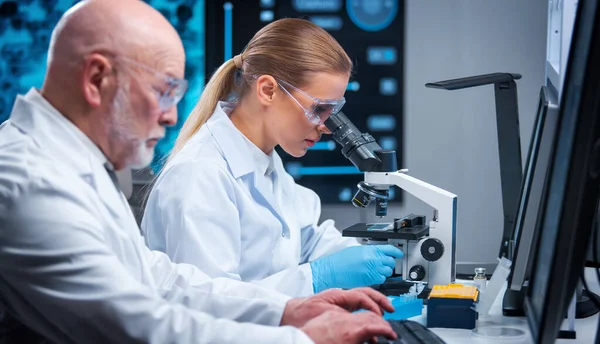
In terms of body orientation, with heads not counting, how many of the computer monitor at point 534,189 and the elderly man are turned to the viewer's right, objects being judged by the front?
1

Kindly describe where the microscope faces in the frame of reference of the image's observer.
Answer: facing to the left of the viewer

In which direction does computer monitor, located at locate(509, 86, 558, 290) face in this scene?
to the viewer's left

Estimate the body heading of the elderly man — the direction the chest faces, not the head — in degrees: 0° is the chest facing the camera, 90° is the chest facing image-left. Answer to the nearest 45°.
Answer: approximately 270°

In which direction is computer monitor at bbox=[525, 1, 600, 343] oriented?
to the viewer's left

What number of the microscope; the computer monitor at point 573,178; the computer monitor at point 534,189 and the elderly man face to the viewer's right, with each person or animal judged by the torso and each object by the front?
1

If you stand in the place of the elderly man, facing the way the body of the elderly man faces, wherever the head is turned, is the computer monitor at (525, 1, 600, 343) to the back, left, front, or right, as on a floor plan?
front
